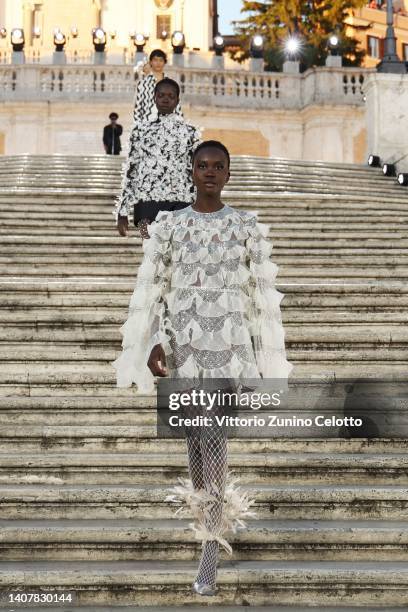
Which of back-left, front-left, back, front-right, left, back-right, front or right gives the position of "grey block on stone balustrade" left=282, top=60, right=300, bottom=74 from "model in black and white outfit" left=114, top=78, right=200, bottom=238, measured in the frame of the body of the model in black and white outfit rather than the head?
back

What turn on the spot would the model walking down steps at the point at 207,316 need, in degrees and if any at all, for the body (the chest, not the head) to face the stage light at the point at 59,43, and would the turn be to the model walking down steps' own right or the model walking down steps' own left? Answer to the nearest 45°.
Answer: approximately 180°

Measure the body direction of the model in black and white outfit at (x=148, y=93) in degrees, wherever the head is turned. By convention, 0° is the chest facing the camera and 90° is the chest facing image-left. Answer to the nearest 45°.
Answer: approximately 0°

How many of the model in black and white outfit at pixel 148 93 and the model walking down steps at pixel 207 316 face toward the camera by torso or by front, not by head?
2

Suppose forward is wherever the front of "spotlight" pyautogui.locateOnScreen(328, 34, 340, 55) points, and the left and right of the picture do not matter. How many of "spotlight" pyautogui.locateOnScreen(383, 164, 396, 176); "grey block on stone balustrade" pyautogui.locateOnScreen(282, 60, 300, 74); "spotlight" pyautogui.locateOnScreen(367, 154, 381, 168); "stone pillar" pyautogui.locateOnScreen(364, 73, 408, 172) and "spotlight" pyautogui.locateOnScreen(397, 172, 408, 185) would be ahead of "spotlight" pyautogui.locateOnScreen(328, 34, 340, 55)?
4

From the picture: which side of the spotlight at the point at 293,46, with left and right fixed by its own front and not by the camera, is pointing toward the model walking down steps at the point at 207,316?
front

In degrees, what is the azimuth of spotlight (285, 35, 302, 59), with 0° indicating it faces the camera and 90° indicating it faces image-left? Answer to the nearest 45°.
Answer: approximately 0°

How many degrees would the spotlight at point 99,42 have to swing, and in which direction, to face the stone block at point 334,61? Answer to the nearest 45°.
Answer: approximately 90° to its left

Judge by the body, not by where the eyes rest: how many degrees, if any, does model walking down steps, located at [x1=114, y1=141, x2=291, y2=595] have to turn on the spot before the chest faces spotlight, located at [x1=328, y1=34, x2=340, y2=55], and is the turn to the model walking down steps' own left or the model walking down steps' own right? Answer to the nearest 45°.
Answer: approximately 180°

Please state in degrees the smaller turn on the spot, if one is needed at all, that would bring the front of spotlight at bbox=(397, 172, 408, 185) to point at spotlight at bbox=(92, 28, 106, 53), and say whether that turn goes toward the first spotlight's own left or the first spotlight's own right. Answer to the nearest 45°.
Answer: approximately 90° to the first spotlight's own right

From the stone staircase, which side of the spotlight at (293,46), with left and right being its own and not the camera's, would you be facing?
front

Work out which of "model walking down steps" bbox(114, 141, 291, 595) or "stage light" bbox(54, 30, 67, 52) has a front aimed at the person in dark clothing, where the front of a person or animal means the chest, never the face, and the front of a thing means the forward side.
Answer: the stage light

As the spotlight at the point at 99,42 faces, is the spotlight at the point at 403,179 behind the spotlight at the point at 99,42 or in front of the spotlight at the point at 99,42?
in front
